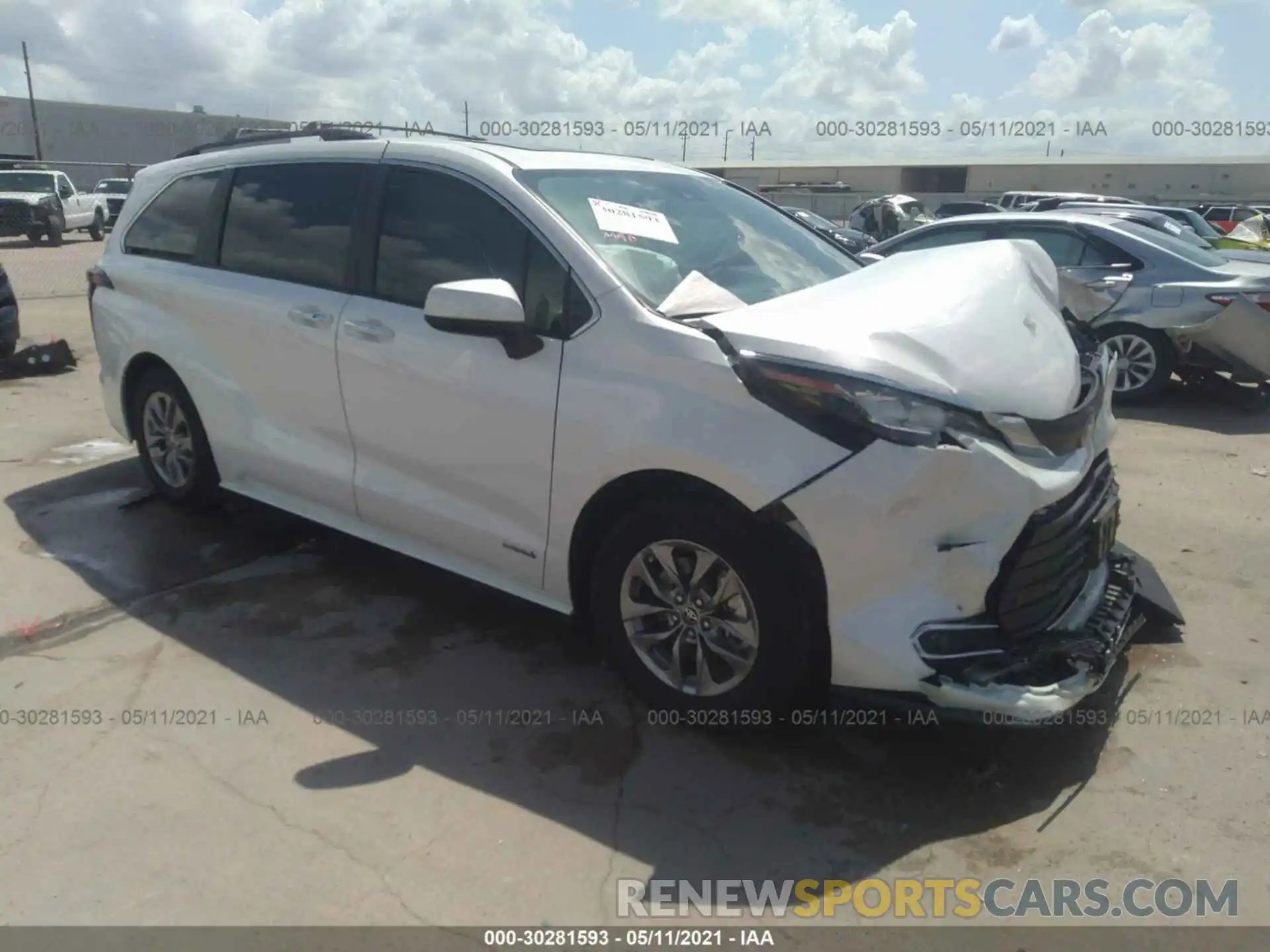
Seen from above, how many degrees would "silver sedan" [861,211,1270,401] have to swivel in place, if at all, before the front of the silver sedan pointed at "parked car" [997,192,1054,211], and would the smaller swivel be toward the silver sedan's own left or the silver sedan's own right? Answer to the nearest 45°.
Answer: approximately 90° to the silver sedan's own right

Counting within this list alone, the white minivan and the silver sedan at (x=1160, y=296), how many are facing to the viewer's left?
1

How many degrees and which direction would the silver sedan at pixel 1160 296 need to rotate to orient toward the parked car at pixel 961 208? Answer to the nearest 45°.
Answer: approximately 90° to its right

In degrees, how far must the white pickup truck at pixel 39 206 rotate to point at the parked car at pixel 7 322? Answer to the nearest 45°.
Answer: approximately 45° to its left

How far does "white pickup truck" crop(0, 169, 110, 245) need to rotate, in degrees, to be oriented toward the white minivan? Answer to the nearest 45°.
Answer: approximately 45° to its left

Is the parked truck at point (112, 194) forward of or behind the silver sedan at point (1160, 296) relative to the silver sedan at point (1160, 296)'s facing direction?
forward

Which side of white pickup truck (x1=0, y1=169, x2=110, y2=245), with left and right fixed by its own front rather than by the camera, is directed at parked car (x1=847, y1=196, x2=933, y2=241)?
left

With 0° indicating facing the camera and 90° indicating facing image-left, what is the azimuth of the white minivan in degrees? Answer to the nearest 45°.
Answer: approximately 315°

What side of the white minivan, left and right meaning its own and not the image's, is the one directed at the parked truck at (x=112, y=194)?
back

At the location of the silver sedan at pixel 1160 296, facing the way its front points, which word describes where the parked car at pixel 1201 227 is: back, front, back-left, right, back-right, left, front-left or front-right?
right

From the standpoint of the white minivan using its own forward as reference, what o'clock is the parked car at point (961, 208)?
The parked car is roughly at 8 o'clock from the white minivan.

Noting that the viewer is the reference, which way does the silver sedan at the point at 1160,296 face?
facing to the left of the viewer

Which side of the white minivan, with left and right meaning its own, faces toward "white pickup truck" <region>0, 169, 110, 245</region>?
back

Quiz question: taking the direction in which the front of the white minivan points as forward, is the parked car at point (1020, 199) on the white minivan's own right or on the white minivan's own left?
on the white minivan's own left
